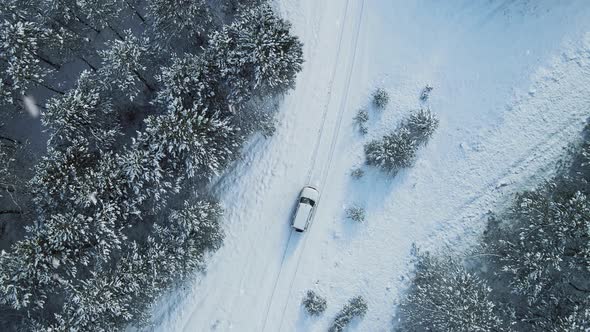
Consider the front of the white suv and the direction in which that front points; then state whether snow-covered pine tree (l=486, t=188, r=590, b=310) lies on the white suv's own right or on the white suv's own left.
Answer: on the white suv's own right

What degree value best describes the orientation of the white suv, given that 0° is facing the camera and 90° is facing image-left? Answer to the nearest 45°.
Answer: approximately 180°

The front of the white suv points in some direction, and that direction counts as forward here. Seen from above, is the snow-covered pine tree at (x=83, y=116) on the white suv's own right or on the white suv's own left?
on the white suv's own left

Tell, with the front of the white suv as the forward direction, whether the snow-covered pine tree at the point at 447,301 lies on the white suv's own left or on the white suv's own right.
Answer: on the white suv's own right

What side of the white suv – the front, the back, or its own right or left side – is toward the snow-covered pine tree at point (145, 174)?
left

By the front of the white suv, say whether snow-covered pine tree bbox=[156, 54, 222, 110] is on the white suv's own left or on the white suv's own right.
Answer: on the white suv's own left
